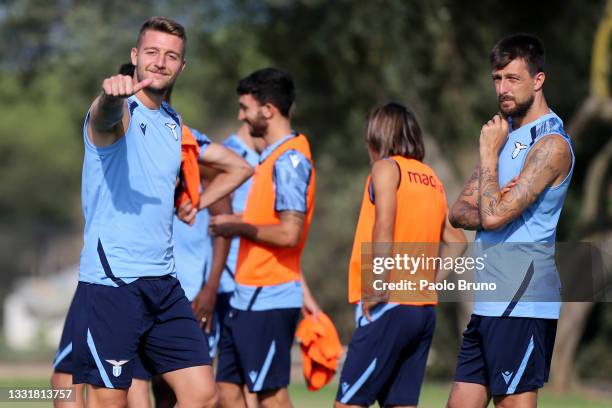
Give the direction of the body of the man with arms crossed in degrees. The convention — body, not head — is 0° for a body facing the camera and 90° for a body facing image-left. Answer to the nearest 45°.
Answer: approximately 45°

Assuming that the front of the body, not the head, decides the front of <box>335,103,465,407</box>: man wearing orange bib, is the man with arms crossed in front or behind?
behind

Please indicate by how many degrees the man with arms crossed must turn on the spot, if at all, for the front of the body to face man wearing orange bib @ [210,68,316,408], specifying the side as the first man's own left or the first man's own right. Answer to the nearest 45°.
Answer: approximately 90° to the first man's own right

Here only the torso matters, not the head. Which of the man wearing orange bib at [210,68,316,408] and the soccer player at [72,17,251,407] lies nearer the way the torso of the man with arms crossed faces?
the soccer player

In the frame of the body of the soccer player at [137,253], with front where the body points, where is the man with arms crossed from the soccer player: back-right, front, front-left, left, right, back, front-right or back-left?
front-left

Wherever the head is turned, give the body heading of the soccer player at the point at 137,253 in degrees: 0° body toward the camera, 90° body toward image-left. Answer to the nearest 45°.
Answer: approximately 315°

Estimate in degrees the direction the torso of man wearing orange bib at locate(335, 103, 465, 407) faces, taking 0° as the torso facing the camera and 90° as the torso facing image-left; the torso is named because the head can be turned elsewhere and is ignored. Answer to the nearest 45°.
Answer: approximately 135°

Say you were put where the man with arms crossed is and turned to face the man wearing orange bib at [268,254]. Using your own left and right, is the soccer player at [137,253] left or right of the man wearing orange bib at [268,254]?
left

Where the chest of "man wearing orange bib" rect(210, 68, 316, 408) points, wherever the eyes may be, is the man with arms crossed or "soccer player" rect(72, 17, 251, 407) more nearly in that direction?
the soccer player
